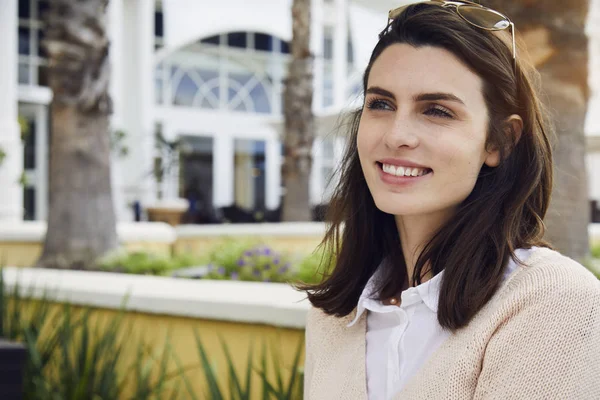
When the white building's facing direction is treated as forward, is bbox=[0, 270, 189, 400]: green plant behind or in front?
in front

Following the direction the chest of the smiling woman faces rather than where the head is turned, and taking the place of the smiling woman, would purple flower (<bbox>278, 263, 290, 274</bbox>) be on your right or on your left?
on your right

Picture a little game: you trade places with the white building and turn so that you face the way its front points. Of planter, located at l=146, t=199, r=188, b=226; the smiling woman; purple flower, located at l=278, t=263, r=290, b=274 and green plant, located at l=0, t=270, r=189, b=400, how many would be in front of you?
4

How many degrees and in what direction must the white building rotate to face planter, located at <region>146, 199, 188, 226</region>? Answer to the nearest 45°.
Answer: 0° — it already faces it

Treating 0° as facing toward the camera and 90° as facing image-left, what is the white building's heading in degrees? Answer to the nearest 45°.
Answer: approximately 0°

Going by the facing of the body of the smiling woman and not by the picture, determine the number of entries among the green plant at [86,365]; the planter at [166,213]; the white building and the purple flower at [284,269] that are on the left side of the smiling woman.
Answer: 0

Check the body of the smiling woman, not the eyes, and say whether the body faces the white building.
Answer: no

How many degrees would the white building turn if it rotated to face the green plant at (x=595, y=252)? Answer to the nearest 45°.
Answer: approximately 45° to its left

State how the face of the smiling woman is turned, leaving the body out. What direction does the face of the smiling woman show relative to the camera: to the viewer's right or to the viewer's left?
to the viewer's left

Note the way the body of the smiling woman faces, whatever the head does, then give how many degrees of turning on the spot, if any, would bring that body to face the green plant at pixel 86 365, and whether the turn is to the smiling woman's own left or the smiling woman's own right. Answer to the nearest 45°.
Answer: approximately 90° to the smiling woman's own right

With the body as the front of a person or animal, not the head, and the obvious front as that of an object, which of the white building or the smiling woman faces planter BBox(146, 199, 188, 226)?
the white building

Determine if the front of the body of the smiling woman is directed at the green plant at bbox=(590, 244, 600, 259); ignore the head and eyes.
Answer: no

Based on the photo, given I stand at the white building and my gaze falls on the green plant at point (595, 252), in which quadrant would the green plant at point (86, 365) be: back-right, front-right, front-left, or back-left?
front-right
